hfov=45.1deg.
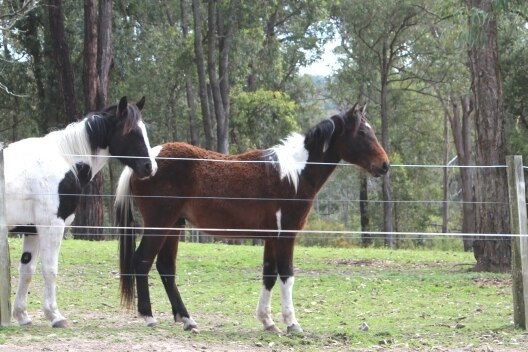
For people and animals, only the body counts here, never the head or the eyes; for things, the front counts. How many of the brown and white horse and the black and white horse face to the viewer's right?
2

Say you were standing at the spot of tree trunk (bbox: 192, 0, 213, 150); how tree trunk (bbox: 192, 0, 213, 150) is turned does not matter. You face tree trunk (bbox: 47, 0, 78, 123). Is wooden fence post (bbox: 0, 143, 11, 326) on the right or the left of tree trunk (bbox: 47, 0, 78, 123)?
left

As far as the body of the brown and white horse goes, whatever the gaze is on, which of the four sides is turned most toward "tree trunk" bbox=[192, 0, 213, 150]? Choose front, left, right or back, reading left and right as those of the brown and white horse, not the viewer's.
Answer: left

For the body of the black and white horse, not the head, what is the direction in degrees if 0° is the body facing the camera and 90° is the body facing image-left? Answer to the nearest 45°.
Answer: approximately 270°

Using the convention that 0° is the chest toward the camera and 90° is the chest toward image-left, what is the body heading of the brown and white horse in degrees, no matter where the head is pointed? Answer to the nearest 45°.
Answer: approximately 270°

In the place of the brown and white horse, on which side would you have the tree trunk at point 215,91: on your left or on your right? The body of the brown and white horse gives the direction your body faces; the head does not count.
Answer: on your left

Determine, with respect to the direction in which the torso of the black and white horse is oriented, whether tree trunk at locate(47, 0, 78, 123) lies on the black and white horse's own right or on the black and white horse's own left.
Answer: on the black and white horse's own left

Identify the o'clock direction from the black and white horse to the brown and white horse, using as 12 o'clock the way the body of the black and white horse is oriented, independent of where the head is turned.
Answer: The brown and white horse is roughly at 12 o'clock from the black and white horse.

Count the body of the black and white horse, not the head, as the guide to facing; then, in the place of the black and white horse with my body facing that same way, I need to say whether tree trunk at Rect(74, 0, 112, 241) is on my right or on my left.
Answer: on my left

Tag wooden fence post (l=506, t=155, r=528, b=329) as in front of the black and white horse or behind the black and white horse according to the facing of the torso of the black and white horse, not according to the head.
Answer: in front

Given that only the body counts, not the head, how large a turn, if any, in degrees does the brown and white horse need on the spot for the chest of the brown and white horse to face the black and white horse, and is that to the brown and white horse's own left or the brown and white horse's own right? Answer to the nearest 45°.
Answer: approximately 180°

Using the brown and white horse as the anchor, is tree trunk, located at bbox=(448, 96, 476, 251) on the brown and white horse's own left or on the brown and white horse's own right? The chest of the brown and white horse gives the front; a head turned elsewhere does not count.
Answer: on the brown and white horse's own left

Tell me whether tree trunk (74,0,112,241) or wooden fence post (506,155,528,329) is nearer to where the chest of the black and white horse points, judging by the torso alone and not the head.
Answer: the wooden fence post

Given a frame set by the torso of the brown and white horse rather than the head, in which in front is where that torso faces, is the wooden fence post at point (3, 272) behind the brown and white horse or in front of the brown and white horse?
behind
